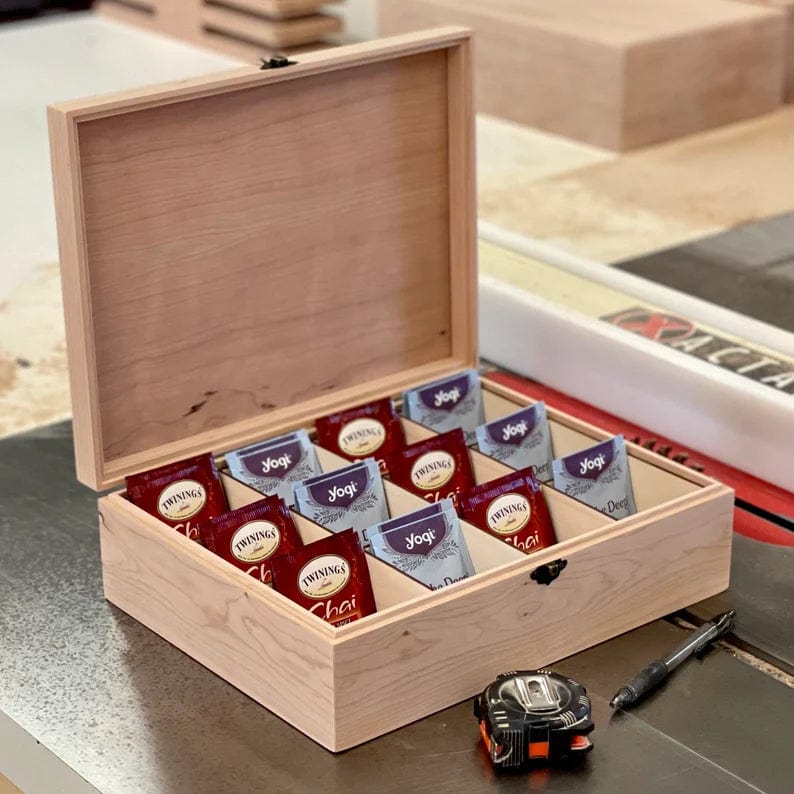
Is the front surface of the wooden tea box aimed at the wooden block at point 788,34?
no

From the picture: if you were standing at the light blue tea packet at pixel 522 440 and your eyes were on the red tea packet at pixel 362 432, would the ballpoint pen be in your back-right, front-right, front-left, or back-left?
back-left

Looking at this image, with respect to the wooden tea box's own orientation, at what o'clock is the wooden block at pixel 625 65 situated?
The wooden block is roughly at 8 o'clock from the wooden tea box.

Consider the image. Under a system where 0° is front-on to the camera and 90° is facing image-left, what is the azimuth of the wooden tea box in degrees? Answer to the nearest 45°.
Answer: approximately 315°

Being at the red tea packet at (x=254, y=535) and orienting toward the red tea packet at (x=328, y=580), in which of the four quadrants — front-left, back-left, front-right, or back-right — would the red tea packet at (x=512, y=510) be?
front-left
